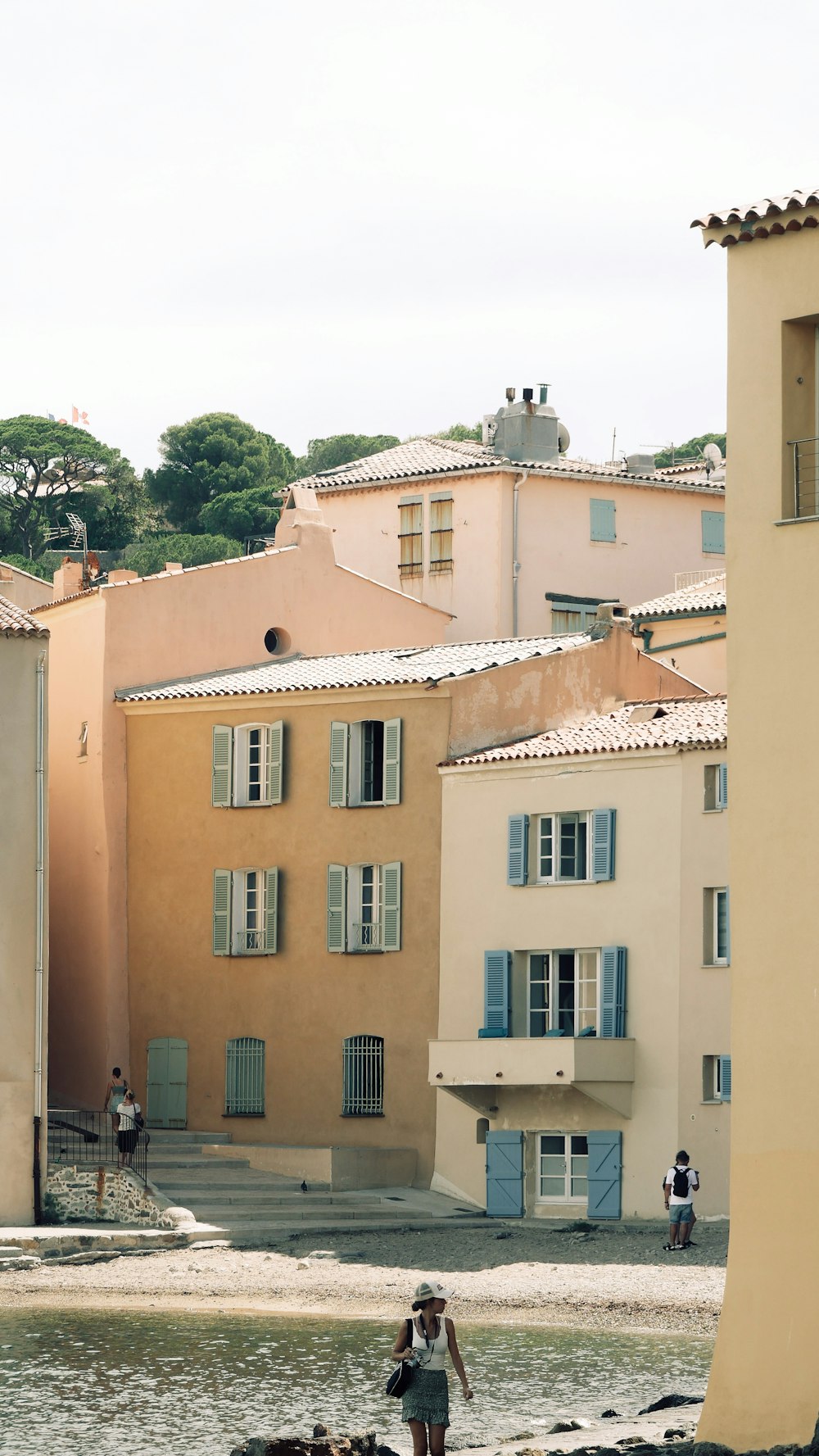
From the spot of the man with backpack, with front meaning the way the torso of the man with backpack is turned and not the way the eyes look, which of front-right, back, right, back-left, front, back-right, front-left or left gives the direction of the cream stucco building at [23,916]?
left

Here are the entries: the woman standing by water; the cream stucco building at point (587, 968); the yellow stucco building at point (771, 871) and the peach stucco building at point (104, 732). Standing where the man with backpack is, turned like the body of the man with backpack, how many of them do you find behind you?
2

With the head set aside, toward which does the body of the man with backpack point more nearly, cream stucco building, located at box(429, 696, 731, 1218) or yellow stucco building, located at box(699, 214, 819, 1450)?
the cream stucco building

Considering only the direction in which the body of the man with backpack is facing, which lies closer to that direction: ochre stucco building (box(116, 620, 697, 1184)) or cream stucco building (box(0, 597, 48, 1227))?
the ochre stucco building

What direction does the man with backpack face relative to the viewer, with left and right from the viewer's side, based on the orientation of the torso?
facing away from the viewer

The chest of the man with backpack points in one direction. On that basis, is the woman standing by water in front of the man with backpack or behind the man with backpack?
behind

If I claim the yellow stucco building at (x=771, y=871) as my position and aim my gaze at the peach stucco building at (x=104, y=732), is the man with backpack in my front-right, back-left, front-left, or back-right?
front-right

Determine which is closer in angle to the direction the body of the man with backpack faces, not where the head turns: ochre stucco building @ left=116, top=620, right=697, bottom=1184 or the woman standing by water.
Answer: the ochre stucco building

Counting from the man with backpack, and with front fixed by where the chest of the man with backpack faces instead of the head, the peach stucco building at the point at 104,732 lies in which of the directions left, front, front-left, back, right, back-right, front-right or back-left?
front-left

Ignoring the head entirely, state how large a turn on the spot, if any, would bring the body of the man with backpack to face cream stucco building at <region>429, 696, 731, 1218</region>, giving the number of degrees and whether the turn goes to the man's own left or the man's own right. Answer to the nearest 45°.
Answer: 0° — they already face it

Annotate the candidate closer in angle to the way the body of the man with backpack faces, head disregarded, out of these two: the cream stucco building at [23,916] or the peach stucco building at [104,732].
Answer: the peach stucco building

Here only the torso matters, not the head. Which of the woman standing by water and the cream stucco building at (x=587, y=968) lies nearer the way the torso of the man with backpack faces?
the cream stucco building

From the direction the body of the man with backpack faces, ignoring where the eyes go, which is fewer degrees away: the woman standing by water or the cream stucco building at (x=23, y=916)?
the cream stucco building

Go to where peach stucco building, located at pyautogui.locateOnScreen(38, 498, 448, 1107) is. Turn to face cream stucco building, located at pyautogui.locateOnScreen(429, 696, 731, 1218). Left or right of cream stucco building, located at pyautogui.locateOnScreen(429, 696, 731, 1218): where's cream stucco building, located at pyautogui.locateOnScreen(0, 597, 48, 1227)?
right

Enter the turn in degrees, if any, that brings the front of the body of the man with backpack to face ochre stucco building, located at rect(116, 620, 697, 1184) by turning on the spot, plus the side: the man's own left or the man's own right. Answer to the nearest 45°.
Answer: approximately 45° to the man's own left
